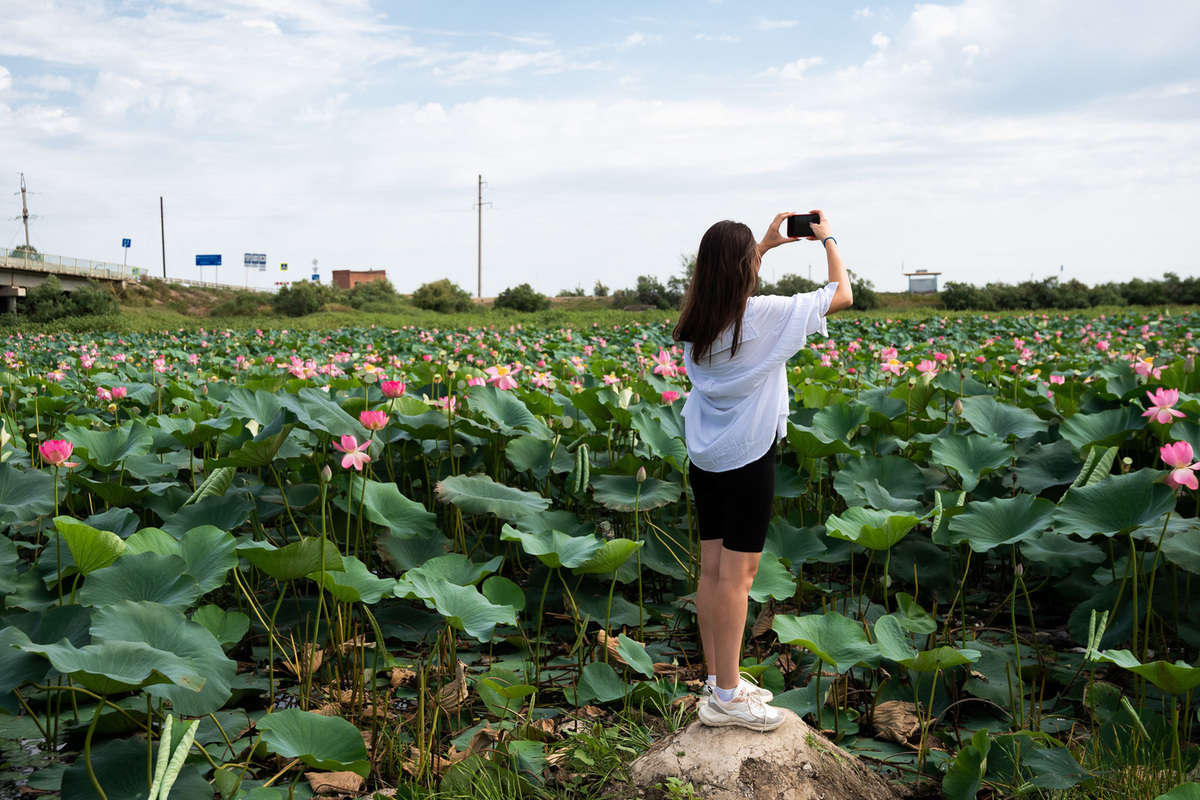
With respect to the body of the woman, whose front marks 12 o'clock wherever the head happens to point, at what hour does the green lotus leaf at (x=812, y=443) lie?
The green lotus leaf is roughly at 11 o'clock from the woman.

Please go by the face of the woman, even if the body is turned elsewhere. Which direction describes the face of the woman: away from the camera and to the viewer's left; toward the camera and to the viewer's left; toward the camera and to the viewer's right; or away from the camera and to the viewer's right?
away from the camera and to the viewer's right

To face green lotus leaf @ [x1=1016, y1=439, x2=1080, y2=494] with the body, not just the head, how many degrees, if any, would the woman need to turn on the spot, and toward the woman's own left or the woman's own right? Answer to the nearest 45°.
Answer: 0° — they already face it

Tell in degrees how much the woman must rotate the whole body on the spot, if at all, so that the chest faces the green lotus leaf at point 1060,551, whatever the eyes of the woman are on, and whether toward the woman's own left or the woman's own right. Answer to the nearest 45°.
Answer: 0° — they already face it

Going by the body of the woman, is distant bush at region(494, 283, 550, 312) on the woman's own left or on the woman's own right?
on the woman's own left

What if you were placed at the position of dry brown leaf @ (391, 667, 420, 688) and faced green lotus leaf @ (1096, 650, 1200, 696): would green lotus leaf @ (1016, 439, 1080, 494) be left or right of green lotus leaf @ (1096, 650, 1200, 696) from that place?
left

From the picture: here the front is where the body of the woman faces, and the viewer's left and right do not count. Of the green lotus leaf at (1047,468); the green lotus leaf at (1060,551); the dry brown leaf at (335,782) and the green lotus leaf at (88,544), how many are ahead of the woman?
2

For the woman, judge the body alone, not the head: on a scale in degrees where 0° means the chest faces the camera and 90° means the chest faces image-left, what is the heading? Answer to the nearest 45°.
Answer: approximately 225°
